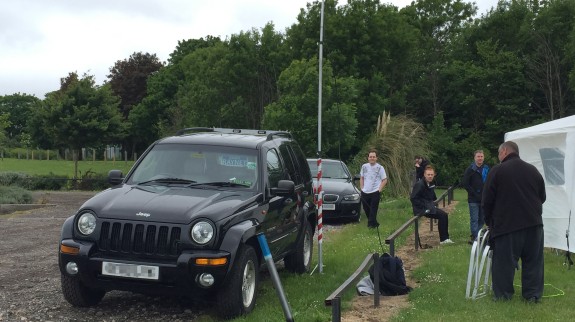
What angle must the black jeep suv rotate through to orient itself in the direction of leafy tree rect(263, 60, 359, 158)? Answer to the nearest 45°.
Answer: approximately 135° to its right

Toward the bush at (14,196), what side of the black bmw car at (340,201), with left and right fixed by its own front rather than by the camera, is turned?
right

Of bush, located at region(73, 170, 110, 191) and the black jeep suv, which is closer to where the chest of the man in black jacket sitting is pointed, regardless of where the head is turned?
the black jeep suv

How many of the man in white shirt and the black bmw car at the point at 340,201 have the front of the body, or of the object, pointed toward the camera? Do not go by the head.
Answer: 2

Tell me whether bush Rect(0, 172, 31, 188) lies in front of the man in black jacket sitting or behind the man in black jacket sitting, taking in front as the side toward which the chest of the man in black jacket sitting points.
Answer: behind

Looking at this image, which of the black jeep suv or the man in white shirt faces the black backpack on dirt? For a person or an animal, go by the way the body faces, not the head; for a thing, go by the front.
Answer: the man in white shirt

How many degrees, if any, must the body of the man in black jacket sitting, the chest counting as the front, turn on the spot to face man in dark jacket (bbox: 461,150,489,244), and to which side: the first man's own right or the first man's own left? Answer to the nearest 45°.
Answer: approximately 45° to the first man's own left

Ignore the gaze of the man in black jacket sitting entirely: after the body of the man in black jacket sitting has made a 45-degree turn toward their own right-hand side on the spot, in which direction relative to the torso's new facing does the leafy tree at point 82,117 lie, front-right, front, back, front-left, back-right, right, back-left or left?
back-right

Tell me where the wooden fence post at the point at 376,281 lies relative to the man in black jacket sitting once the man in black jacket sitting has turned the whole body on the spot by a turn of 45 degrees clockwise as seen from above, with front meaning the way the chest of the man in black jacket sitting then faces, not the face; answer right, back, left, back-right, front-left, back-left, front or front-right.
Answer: front

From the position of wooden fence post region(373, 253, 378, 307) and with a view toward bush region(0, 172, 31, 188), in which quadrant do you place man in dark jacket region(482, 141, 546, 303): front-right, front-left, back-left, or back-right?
back-right

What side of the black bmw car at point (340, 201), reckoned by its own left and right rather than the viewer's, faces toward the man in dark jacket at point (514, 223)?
front

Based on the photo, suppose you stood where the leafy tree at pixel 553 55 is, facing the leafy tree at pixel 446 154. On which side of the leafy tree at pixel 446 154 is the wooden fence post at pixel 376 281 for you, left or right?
left

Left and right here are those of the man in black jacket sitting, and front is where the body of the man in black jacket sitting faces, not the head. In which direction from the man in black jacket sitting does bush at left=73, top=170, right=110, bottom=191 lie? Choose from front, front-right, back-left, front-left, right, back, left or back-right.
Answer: back
